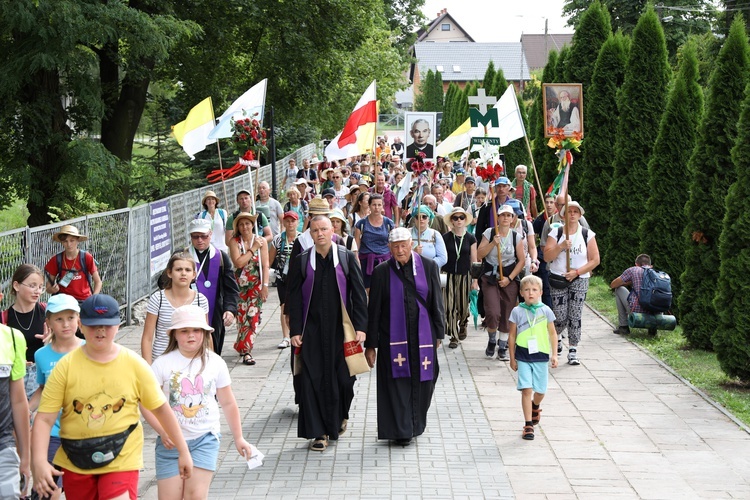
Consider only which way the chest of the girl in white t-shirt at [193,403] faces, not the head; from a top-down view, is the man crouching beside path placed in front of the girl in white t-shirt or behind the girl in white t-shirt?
behind

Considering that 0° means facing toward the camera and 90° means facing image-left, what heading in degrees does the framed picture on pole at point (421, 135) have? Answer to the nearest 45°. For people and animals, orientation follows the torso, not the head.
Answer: approximately 0°

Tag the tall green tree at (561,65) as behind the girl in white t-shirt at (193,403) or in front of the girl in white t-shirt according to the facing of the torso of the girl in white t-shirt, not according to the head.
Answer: behind

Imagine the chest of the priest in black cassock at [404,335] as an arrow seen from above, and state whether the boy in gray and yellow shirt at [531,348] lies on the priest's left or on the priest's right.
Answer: on the priest's left

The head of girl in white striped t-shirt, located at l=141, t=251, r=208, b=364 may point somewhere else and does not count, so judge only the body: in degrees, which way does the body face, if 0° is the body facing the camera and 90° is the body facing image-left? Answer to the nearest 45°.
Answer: approximately 0°

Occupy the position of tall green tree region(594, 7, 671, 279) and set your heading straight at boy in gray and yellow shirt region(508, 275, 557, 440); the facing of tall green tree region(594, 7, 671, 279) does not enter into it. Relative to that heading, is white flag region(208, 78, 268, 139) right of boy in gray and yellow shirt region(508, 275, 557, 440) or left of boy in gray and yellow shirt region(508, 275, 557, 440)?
right

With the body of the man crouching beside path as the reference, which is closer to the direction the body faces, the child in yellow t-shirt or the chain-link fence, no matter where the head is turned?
the chain-link fence
